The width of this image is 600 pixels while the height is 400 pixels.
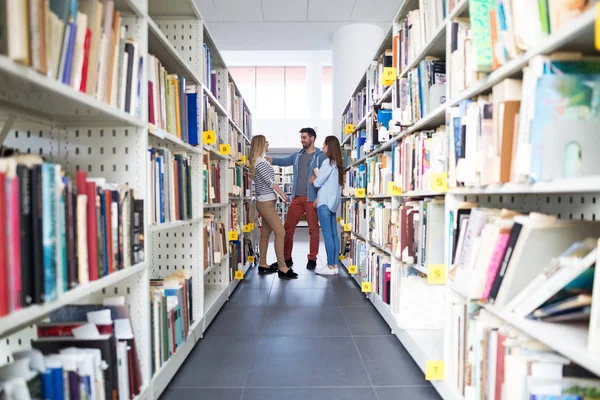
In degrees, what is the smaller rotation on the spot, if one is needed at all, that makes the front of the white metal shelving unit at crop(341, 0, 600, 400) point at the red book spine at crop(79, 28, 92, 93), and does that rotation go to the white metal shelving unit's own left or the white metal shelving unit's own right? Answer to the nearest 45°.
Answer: approximately 45° to the white metal shelving unit's own left

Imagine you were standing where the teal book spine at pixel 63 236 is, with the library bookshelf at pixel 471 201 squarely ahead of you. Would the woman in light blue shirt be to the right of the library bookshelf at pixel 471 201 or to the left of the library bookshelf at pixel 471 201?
left

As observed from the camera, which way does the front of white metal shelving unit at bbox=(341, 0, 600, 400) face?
facing to the left of the viewer

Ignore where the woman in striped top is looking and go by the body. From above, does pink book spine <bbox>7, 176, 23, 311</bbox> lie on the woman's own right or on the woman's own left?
on the woman's own right

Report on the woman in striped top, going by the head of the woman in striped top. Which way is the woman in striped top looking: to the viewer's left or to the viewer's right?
to the viewer's right

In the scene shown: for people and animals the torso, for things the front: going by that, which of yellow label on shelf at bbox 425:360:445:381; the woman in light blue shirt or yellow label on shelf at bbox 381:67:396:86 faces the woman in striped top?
the woman in light blue shirt

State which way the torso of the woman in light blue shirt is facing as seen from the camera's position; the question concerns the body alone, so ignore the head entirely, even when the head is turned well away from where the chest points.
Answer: to the viewer's left

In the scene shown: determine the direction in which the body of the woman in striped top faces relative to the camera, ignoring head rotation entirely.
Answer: to the viewer's right
